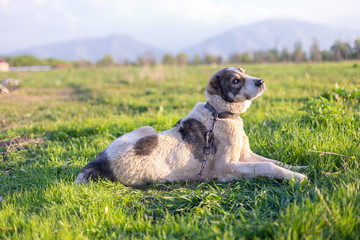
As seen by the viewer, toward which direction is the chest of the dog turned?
to the viewer's right
